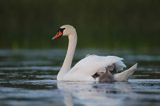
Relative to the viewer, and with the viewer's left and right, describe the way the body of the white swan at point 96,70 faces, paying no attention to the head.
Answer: facing to the left of the viewer
